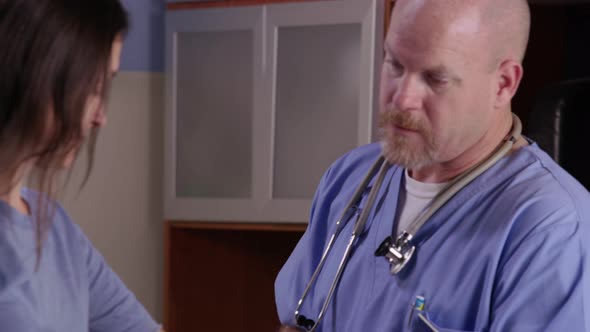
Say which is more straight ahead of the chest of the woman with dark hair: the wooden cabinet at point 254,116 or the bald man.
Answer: the bald man

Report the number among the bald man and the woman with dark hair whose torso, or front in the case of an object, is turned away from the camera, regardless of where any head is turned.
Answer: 0

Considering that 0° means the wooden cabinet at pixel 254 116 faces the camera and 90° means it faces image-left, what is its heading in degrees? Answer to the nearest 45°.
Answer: approximately 0°

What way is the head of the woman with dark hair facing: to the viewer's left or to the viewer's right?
to the viewer's right

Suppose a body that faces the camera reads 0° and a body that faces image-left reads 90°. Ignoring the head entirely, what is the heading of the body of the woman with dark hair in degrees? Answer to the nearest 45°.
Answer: approximately 315°

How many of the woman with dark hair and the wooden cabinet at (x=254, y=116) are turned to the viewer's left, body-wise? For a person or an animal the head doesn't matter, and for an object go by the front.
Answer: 0

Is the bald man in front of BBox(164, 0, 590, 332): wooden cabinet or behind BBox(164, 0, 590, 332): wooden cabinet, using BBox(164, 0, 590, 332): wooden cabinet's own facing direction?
in front

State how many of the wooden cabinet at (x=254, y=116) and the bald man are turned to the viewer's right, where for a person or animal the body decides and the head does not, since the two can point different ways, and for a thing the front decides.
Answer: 0

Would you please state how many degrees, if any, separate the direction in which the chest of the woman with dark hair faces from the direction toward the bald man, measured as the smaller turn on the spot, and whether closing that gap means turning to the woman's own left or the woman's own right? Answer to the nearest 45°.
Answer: approximately 45° to the woman's own left

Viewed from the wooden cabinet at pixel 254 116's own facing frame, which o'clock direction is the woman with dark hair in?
The woman with dark hair is roughly at 12 o'clock from the wooden cabinet.

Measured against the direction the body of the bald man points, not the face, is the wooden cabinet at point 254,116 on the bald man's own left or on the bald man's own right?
on the bald man's own right

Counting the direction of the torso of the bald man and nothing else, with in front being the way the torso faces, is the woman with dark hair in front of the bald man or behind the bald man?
in front
